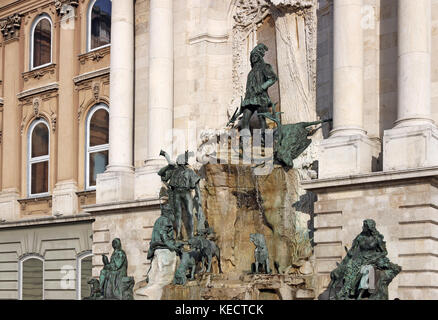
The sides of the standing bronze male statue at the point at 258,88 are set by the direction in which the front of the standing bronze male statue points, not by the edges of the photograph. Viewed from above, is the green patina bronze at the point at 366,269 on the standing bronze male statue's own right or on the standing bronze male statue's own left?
on the standing bronze male statue's own left

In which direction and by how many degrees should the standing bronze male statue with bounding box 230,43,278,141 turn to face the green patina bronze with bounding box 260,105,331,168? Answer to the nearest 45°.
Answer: approximately 90° to its left
